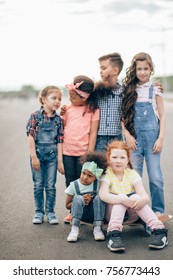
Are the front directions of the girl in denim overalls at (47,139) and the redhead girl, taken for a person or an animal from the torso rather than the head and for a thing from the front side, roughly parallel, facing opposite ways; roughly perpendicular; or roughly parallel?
roughly parallel

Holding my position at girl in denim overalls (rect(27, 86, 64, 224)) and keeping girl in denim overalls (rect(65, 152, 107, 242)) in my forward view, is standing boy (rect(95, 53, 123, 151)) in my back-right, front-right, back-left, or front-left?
front-left

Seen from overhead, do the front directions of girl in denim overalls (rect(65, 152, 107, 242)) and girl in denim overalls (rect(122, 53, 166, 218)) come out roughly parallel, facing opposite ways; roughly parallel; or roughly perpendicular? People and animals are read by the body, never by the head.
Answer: roughly parallel

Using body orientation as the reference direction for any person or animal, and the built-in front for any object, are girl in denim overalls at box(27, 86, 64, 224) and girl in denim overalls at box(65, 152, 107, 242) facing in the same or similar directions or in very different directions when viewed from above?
same or similar directions

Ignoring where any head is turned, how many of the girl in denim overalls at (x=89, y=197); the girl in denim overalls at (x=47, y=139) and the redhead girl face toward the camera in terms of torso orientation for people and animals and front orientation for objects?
3

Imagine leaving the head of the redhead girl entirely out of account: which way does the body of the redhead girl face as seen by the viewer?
toward the camera

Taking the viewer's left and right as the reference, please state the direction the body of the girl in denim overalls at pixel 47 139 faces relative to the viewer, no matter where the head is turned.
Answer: facing the viewer

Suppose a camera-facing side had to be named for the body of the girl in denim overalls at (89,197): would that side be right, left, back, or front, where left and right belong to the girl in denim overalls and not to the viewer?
front

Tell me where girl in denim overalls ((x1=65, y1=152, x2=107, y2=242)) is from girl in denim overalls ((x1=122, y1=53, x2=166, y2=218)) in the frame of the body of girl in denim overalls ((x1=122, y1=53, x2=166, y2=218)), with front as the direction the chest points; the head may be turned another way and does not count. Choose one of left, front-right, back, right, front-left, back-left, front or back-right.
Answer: front-right

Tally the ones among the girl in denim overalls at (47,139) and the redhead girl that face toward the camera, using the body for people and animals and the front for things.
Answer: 2

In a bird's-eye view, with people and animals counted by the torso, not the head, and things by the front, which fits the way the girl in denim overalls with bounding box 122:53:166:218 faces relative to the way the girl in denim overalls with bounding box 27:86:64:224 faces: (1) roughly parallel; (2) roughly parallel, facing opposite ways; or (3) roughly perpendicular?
roughly parallel

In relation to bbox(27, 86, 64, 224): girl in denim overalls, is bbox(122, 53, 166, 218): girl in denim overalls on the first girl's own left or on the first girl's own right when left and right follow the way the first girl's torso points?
on the first girl's own left
